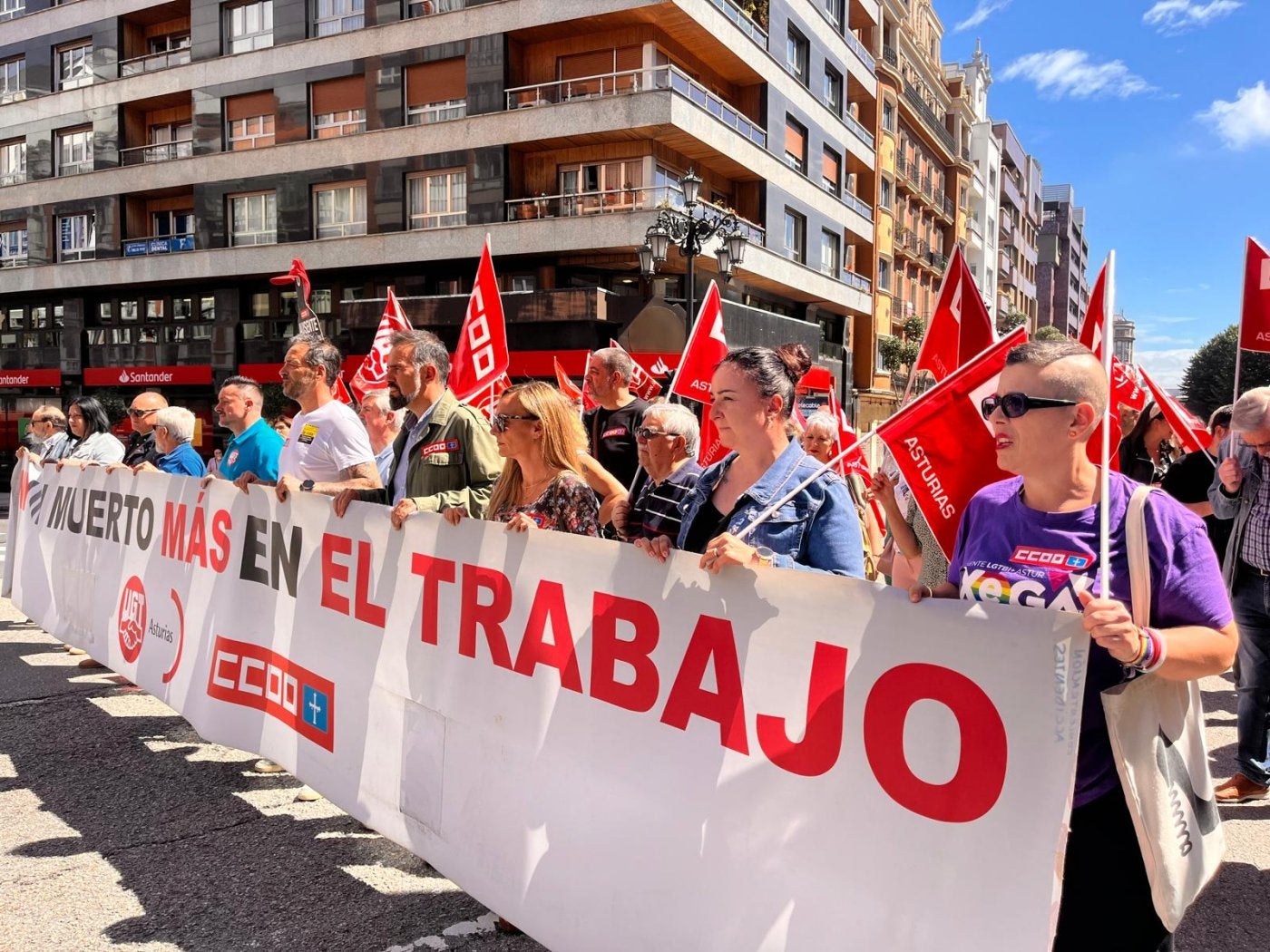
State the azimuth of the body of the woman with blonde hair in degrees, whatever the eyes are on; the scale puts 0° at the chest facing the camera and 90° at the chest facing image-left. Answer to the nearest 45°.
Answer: approximately 45°

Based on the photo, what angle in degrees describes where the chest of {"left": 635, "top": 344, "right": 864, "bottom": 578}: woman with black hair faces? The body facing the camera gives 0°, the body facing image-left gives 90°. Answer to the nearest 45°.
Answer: approximately 45°

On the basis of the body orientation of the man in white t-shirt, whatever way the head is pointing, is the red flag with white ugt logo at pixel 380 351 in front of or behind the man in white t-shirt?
behind

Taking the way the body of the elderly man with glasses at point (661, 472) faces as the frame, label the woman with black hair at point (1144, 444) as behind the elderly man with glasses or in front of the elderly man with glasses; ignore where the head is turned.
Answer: behind

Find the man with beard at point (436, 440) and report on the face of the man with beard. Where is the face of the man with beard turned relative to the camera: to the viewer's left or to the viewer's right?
to the viewer's left

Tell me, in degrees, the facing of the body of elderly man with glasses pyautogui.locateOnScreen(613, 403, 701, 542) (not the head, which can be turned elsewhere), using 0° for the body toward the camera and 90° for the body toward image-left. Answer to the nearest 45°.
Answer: approximately 45°

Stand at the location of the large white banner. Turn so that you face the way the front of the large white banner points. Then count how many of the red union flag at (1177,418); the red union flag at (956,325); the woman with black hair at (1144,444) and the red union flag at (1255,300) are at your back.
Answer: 4

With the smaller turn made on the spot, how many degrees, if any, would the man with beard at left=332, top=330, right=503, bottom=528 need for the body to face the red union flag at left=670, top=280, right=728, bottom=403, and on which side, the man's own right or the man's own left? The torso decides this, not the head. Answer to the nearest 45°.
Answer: approximately 180°

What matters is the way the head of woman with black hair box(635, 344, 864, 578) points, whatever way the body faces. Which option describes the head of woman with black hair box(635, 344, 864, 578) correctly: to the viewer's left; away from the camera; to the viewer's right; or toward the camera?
to the viewer's left
